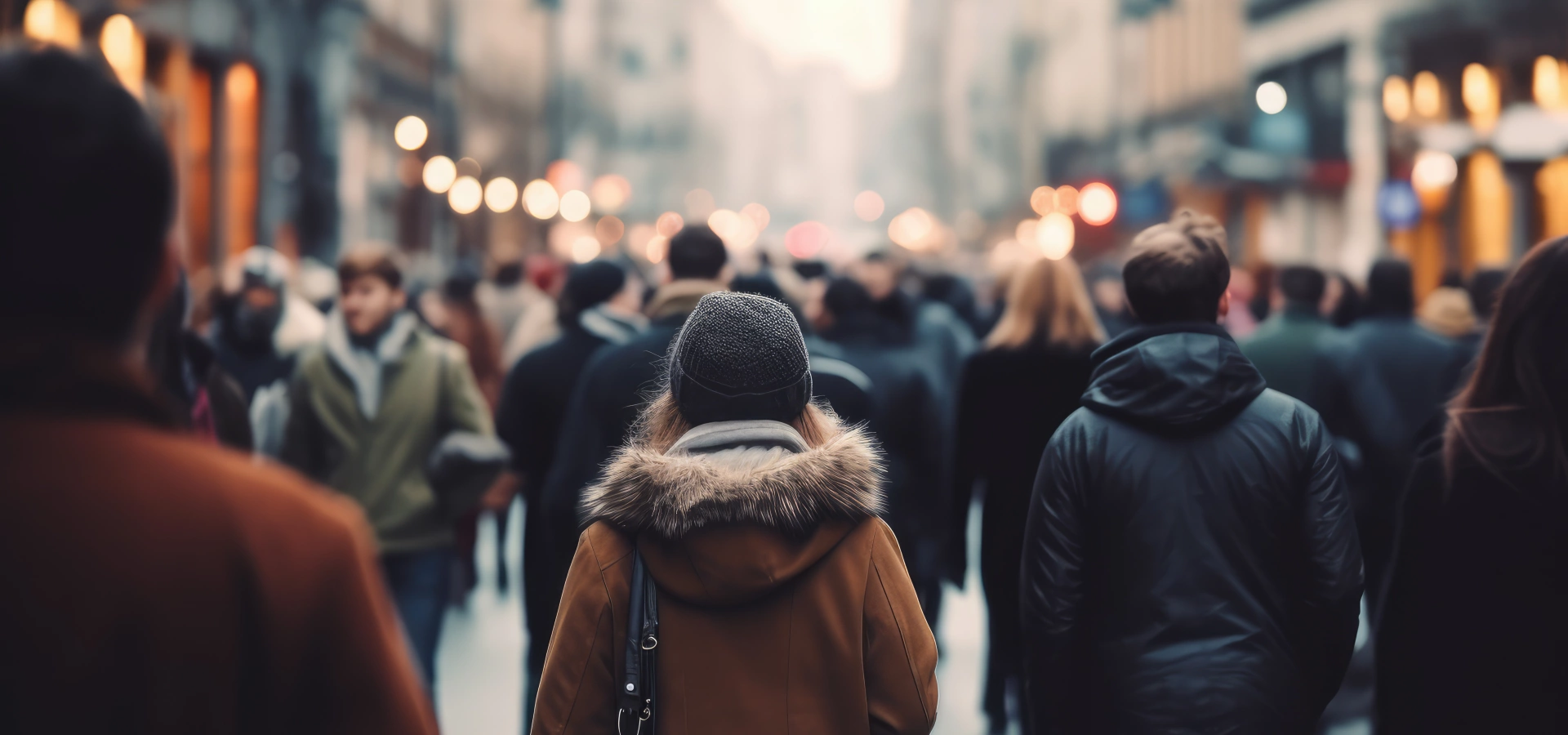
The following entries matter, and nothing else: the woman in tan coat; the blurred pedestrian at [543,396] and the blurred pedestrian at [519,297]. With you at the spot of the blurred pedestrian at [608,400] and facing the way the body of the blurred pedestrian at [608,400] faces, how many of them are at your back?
1

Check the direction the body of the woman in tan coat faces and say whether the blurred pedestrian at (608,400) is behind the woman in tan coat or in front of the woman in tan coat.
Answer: in front

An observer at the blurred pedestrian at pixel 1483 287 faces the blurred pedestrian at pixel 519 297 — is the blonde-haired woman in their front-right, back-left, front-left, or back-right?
front-left

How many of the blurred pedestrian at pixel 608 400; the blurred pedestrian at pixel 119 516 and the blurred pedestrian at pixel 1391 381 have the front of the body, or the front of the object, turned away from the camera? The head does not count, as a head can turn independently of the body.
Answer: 3

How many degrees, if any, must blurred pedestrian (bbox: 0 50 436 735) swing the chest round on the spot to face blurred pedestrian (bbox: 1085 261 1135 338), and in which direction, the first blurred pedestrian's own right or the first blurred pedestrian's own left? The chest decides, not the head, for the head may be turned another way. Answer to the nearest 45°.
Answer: approximately 45° to the first blurred pedestrian's own right

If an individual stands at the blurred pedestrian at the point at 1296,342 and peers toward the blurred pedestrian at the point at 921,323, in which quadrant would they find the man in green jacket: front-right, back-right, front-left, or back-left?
front-left

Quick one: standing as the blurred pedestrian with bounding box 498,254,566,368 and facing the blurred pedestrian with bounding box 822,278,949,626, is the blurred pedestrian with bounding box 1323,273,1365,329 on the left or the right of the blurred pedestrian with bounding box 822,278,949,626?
left

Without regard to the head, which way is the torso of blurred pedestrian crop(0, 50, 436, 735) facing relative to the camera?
away from the camera

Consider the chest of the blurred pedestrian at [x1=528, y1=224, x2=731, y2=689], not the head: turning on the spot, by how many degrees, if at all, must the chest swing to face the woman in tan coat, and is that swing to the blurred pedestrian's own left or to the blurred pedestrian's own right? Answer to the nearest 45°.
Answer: approximately 180°

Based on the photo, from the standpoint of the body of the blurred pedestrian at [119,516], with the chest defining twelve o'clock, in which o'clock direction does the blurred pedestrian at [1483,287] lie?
the blurred pedestrian at [1483,287] is roughly at 2 o'clock from the blurred pedestrian at [119,516].

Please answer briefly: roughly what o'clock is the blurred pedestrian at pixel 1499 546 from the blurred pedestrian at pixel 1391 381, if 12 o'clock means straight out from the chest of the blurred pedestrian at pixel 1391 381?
the blurred pedestrian at pixel 1499 546 is roughly at 6 o'clock from the blurred pedestrian at pixel 1391 381.

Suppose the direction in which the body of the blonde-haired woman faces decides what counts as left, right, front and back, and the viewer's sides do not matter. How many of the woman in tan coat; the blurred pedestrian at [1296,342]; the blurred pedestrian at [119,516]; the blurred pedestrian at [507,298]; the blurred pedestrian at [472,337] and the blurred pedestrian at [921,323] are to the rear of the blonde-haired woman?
2

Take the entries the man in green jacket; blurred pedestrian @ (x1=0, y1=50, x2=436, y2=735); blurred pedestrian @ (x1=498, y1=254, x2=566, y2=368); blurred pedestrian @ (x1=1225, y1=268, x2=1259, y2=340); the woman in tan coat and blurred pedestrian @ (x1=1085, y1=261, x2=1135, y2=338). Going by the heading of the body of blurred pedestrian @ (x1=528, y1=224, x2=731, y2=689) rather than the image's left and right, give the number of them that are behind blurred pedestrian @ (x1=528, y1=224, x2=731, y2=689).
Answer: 2

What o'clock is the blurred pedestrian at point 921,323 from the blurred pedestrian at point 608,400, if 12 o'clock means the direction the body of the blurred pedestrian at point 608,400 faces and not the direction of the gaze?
the blurred pedestrian at point 921,323 is roughly at 1 o'clock from the blurred pedestrian at point 608,400.

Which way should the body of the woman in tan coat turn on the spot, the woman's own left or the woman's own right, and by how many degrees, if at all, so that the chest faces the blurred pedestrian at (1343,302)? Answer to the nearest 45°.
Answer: approximately 45° to the woman's own right

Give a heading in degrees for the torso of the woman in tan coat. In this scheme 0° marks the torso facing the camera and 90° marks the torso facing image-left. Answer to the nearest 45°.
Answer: approximately 180°

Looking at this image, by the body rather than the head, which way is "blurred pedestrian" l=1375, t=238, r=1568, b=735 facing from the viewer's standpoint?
away from the camera

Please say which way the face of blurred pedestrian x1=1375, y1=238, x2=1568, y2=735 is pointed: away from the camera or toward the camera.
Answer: away from the camera

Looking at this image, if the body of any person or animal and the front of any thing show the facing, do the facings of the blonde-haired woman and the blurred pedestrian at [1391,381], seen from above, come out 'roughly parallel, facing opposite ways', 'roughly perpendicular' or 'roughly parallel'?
roughly parallel
